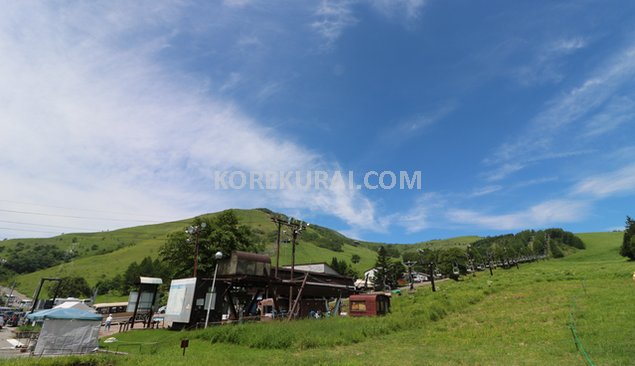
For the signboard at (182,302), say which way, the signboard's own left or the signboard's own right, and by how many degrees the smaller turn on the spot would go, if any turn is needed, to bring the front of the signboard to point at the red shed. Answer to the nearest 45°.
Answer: approximately 135° to the signboard's own left

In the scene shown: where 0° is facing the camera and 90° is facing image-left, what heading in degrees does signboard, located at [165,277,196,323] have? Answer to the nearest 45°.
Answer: approximately 45°
